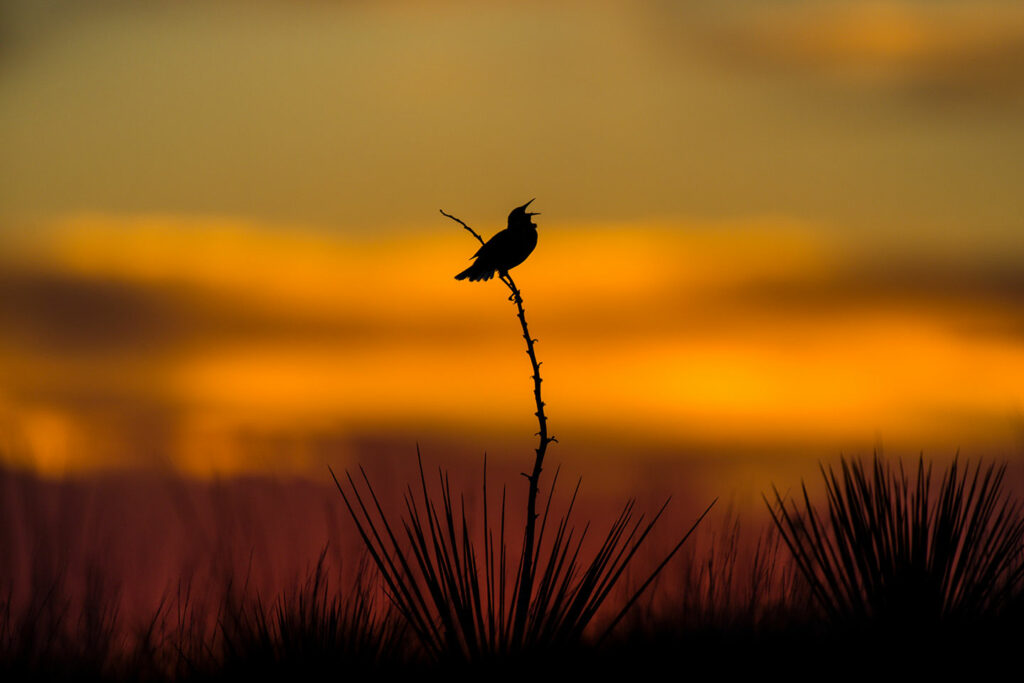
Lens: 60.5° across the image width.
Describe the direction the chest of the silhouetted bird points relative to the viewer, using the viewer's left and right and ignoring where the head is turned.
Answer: facing to the right of the viewer
